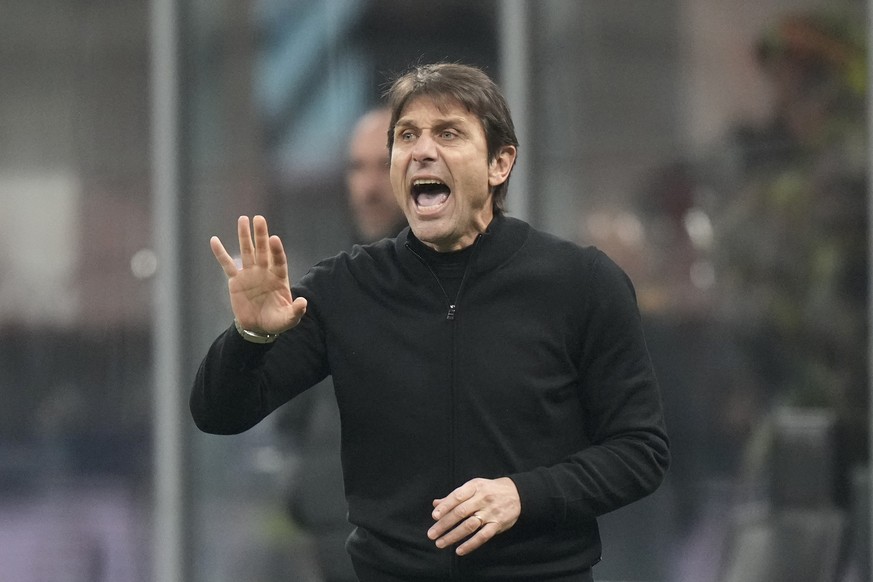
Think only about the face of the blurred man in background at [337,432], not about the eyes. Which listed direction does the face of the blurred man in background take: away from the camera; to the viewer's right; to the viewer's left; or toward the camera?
toward the camera
